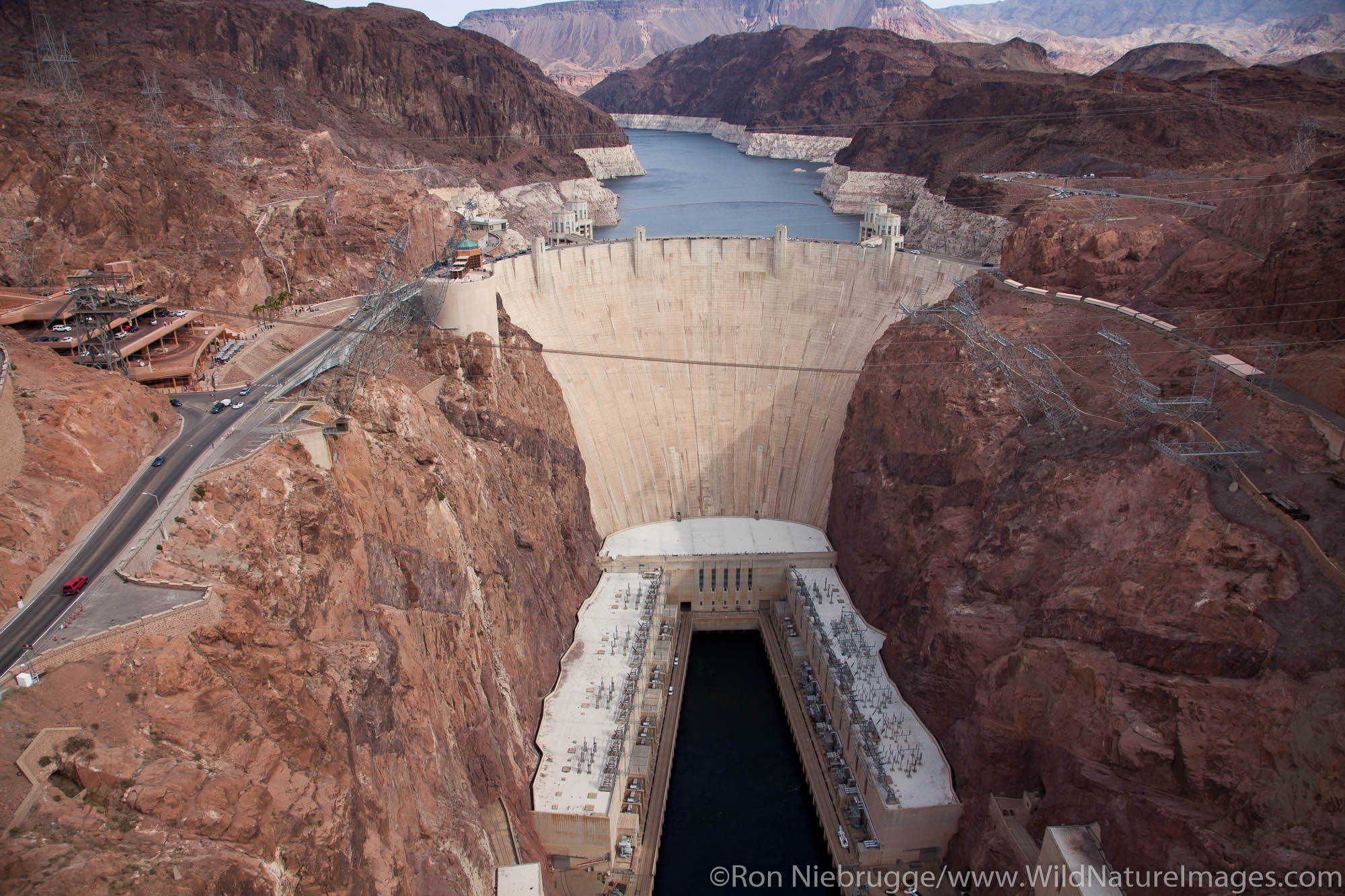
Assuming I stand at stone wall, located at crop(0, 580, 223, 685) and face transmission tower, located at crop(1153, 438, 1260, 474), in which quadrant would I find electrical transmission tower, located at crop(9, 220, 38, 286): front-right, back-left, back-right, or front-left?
back-left

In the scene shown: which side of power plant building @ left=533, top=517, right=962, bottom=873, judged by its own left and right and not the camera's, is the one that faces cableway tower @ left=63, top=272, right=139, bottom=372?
right

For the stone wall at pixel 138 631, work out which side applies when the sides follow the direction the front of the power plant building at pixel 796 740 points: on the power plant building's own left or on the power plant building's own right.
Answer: on the power plant building's own right
